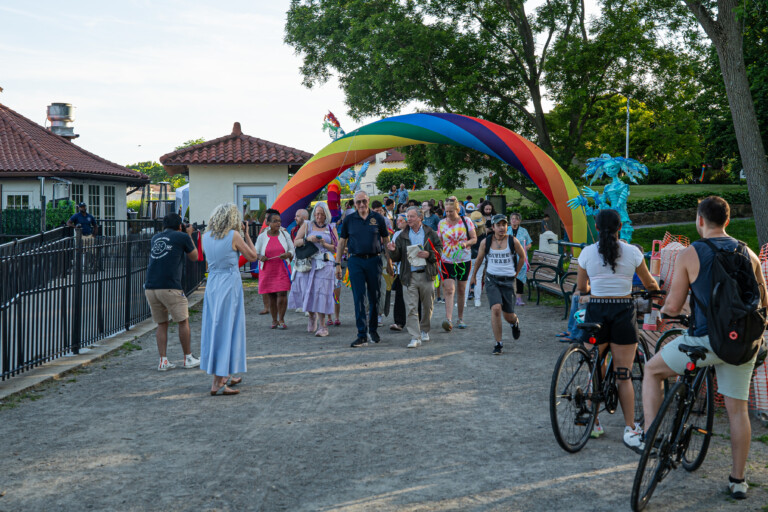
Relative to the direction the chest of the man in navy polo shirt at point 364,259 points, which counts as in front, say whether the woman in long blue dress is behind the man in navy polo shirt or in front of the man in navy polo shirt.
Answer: in front

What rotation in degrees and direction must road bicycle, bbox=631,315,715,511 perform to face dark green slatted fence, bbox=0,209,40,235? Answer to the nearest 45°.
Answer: approximately 90° to its left

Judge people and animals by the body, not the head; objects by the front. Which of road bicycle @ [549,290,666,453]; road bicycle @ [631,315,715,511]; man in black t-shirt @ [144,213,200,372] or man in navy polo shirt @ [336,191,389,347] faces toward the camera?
man in navy polo shirt @ [336,191,389,347]

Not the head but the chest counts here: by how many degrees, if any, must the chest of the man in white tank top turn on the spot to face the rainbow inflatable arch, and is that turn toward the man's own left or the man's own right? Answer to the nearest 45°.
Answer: approximately 180°

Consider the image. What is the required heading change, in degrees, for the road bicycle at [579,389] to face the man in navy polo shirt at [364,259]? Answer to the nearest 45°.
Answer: approximately 90° to its left

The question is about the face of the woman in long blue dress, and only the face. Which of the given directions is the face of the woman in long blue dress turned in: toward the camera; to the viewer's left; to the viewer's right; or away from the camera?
away from the camera

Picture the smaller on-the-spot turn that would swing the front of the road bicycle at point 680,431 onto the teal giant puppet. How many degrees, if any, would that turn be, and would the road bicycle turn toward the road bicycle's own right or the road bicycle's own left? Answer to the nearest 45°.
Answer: approximately 45° to the road bicycle's own left

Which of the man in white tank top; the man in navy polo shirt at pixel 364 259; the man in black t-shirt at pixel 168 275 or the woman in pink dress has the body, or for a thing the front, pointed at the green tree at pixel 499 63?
the man in black t-shirt at pixel 168 275

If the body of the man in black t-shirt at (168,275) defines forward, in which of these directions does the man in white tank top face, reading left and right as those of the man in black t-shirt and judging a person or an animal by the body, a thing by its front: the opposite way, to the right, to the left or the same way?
the opposite way

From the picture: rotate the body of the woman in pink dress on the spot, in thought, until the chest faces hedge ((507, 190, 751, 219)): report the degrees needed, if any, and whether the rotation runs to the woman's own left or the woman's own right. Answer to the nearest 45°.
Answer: approximately 135° to the woman's own left

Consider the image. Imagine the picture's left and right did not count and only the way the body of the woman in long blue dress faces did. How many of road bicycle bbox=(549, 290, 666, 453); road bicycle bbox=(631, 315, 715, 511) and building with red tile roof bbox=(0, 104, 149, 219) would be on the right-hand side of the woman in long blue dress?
2

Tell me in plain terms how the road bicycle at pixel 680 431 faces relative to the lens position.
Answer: facing away from the viewer and to the right of the viewer
